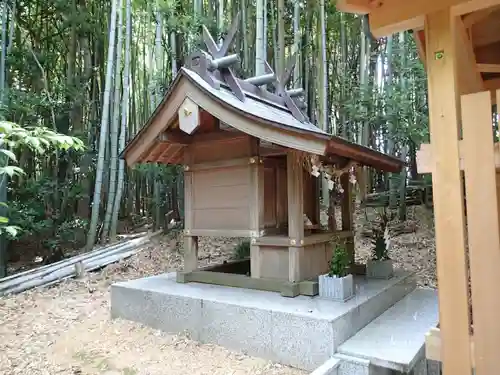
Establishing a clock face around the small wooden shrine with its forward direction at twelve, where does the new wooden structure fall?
The new wooden structure is roughly at 1 o'clock from the small wooden shrine.

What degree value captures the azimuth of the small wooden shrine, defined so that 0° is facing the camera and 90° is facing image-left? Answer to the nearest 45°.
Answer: approximately 315°
